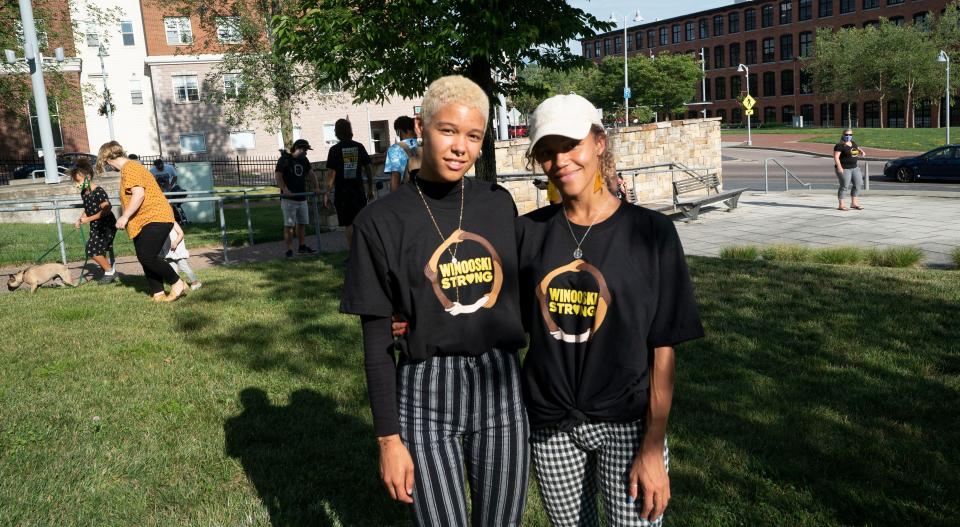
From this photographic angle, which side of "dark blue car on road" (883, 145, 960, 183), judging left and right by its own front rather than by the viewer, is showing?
left

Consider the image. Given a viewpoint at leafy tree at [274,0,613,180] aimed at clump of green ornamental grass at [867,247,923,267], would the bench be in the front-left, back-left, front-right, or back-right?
front-left

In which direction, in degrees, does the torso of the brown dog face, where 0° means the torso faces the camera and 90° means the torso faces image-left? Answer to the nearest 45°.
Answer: approximately 90°

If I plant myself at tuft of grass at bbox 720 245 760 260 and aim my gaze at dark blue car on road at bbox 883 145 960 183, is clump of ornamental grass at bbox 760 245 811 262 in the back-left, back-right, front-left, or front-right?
front-right

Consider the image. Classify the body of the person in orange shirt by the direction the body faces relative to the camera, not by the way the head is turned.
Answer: to the viewer's left

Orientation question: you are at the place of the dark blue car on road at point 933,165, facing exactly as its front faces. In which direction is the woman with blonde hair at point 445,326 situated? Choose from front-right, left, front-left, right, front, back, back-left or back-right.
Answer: left

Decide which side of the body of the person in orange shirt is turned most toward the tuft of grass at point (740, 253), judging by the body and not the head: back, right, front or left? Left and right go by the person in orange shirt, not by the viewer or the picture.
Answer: back

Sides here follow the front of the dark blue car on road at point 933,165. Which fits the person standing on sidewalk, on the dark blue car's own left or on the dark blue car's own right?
on the dark blue car's own left

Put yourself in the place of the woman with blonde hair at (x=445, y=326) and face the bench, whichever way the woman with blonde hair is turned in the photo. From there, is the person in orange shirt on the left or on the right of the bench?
left

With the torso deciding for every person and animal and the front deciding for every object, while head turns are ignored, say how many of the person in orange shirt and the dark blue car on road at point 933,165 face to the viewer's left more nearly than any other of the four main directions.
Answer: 2
